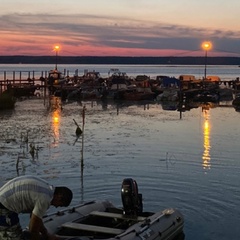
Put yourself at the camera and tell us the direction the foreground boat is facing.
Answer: facing the viewer and to the left of the viewer
